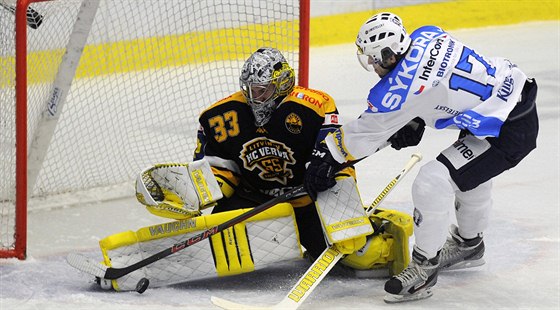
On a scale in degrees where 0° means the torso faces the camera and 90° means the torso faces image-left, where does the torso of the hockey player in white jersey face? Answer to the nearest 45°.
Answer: approximately 90°

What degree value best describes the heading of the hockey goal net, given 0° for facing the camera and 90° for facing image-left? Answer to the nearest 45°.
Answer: approximately 315°

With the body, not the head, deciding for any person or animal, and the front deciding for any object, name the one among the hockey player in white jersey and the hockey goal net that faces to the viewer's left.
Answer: the hockey player in white jersey

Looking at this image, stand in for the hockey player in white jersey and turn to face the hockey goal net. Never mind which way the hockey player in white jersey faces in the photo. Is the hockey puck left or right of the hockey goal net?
left

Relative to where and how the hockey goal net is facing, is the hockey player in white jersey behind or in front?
in front

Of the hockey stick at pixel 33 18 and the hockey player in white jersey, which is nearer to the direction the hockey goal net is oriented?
the hockey player in white jersey

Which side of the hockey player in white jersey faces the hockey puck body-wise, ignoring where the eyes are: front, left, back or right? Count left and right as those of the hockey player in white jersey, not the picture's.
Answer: front

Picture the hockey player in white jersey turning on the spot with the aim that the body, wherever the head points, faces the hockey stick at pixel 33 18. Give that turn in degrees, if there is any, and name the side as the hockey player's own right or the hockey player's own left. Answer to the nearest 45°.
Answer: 0° — they already face it

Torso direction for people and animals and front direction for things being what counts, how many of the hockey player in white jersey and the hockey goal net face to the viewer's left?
1
